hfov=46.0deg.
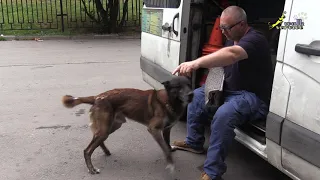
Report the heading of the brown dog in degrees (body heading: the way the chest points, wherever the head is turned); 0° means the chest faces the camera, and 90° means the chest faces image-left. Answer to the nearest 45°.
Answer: approximately 270°

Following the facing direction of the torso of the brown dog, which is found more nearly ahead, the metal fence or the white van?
the white van

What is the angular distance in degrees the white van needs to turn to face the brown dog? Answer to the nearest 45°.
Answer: approximately 180°

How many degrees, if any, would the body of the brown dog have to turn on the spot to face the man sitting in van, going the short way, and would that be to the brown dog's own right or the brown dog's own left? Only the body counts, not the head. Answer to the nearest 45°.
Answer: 0° — it already faces them

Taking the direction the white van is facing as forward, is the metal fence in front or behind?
behind

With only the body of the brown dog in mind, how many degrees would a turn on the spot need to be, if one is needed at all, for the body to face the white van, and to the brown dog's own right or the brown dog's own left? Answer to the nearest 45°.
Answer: approximately 45° to the brown dog's own right
